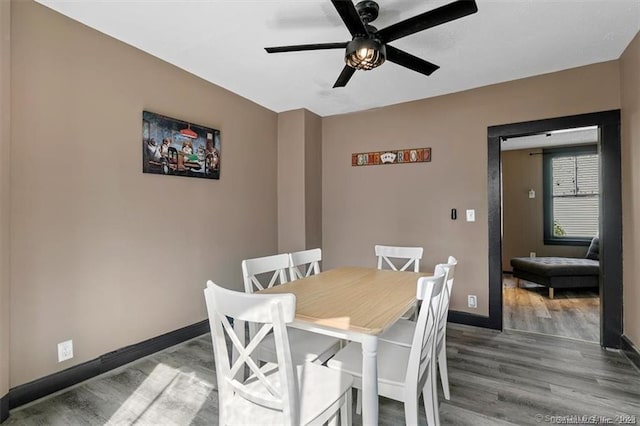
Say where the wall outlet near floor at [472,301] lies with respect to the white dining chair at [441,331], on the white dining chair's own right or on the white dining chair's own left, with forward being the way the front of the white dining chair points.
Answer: on the white dining chair's own right

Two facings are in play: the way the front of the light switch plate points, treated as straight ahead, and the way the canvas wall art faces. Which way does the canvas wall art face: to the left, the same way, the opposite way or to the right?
to the left

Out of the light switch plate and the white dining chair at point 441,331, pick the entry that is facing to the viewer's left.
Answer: the white dining chair

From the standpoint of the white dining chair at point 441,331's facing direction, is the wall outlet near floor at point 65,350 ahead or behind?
ahead

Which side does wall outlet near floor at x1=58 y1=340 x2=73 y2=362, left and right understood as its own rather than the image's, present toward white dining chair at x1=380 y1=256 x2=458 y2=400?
front

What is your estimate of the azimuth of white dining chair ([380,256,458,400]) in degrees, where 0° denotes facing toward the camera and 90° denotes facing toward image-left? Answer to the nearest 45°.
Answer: approximately 90°

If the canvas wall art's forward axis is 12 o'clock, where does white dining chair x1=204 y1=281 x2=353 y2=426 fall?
The white dining chair is roughly at 1 o'clock from the canvas wall art.

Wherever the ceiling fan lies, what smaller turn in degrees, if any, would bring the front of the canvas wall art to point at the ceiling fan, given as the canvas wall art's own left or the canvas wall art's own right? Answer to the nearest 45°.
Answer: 0° — it already faces it

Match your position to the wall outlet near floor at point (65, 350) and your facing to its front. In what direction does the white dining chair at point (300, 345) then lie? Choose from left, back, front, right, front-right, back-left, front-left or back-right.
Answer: front

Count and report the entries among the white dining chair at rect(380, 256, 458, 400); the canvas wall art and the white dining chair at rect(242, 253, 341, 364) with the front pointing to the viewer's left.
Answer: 1

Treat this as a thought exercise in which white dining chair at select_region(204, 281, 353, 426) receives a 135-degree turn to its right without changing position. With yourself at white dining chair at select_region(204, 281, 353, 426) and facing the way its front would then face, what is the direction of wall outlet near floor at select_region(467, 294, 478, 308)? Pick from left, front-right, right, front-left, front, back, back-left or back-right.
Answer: back-left

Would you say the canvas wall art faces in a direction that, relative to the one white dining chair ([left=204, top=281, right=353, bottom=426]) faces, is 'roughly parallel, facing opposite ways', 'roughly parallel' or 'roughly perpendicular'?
roughly perpendicular

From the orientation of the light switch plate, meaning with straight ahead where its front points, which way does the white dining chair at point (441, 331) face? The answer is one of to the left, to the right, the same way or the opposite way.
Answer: to the right

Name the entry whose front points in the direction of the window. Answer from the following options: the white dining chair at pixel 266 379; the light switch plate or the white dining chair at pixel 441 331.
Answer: the white dining chair at pixel 266 379

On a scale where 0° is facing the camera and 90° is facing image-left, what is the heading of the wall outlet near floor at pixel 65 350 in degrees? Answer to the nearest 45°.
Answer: approximately 315°

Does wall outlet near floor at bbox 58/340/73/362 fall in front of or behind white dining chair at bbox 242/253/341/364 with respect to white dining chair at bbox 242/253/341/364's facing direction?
behind
